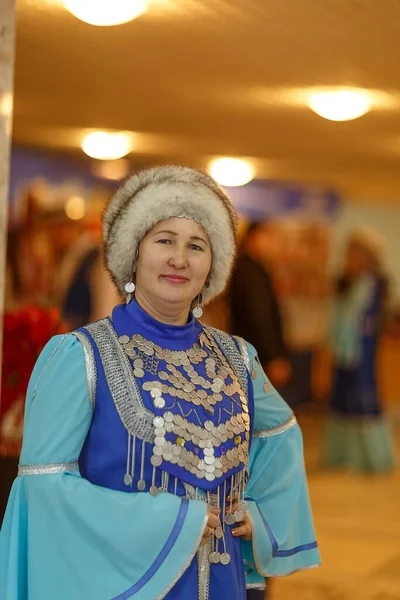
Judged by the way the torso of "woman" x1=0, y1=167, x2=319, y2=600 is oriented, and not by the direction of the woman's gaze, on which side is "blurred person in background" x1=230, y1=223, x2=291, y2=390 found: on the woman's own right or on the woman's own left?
on the woman's own left

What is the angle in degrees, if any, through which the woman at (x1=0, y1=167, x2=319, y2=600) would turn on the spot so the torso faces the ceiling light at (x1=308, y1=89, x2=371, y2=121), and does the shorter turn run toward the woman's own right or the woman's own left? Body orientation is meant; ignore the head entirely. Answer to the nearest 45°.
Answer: approximately 135° to the woman's own left

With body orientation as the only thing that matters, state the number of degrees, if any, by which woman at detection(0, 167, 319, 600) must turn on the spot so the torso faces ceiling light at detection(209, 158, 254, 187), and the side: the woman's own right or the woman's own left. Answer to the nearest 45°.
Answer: approximately 135° to the woman's own left

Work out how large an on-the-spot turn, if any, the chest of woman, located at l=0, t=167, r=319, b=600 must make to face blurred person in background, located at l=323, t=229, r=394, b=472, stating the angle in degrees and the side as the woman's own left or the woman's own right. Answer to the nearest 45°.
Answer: approximately 135° to the woman's own left

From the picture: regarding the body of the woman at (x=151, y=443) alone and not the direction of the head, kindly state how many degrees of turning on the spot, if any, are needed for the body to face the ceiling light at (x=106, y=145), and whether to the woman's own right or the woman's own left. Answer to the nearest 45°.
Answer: approximately 135° to the woman's own left

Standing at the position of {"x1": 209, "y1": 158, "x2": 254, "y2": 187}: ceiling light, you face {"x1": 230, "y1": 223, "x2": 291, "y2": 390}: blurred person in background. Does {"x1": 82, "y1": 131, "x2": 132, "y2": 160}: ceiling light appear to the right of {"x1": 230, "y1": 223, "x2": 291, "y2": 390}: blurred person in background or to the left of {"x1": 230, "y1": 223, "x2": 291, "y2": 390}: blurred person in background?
right

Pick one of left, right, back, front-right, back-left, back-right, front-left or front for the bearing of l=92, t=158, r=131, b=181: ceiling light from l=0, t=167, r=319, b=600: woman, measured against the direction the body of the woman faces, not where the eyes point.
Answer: back-left

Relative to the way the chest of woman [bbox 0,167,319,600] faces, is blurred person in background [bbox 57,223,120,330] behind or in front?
behind

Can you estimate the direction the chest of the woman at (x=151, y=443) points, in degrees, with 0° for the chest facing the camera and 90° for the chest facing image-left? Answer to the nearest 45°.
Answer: approximately 315°
